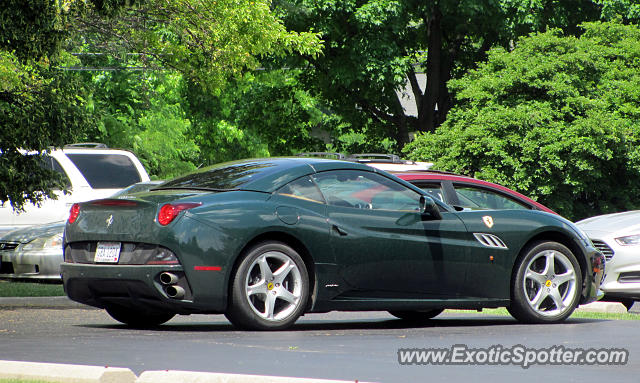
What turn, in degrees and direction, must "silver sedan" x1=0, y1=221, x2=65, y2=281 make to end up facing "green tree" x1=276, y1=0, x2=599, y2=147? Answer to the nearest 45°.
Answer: approximately 180°

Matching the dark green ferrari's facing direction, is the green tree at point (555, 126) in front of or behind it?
in front

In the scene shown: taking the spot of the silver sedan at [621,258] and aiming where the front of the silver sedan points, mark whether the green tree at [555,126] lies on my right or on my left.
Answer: on my right

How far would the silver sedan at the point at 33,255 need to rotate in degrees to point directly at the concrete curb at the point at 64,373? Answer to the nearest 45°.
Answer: approximately 45° to its left

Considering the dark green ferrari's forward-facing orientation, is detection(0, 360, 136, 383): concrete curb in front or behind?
behind

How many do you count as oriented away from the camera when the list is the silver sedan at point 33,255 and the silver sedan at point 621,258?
0

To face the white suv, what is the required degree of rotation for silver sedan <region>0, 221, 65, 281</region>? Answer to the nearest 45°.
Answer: approximately 135° to its right

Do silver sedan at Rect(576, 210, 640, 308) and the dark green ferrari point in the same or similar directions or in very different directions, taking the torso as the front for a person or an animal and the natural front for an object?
very different directions

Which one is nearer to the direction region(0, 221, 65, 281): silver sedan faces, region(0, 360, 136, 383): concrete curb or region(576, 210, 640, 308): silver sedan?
the concrete curb

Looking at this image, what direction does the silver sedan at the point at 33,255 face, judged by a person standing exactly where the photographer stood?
facing the viewer and to the left of the viewer

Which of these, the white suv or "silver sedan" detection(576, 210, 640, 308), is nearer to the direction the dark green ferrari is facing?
the silver sedan

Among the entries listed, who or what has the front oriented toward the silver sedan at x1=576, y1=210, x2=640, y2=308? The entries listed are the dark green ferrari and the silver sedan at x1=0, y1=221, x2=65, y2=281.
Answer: the dark green ferrari

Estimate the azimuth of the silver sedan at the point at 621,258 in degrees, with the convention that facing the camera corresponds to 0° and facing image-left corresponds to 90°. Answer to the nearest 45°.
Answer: approximately 45°
